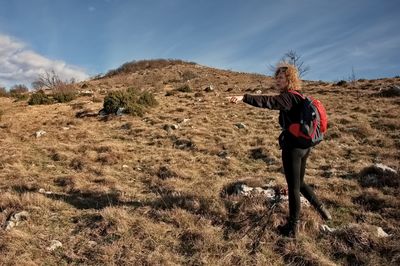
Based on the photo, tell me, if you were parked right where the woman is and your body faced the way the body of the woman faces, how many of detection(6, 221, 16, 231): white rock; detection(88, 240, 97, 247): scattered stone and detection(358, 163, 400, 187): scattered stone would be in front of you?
2

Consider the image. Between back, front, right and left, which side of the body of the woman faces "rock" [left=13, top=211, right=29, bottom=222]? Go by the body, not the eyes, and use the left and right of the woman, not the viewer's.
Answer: front

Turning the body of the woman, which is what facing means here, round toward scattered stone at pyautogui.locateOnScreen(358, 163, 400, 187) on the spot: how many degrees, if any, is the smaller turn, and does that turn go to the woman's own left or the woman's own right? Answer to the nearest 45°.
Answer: approximately 135° to the woman's own right

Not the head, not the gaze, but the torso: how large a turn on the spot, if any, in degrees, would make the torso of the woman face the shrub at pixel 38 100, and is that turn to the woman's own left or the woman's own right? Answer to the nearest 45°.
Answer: approximately 45° to the woman's own right

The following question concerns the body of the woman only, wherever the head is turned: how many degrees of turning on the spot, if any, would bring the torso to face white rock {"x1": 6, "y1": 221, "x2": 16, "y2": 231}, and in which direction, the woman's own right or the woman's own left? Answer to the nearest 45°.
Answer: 0° — they already face it

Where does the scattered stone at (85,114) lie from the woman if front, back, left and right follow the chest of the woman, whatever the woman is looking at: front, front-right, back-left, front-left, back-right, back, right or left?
front-right

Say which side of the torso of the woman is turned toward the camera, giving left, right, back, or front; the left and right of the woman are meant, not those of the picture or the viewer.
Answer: left

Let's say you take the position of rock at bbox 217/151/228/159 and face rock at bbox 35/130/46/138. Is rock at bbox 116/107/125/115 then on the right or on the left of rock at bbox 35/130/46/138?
right

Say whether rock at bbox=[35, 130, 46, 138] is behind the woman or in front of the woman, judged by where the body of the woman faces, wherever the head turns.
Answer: in front

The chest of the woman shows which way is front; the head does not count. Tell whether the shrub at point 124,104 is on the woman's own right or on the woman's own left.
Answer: on the woman's own right

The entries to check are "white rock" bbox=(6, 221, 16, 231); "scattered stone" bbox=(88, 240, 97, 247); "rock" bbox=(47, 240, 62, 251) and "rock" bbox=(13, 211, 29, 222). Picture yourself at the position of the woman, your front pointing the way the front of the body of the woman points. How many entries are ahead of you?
4
